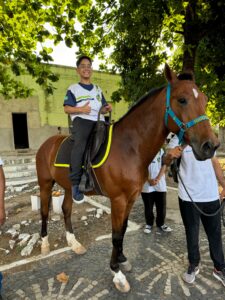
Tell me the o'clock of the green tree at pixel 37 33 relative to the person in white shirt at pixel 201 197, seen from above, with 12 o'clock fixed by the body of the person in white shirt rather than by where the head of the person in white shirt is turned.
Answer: The green tree is roughly at 4 o'clock from the person in white shirt.

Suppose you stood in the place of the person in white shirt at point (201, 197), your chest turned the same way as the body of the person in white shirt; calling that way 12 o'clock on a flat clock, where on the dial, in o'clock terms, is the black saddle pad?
The black saddle pad is roughly at 3 o'clock from the person in white shirt.

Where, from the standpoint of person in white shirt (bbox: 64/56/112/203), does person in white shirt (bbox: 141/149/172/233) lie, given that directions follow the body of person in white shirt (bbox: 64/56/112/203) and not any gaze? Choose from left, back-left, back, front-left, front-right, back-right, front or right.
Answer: left

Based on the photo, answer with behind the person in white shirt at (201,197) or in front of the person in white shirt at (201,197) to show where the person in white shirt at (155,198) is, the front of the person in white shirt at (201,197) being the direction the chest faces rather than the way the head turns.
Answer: behind

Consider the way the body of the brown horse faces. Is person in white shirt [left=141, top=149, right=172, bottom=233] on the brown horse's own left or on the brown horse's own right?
on the brown horse's own left

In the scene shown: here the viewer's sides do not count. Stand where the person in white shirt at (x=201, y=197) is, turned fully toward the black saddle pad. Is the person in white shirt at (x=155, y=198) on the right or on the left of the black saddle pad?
right

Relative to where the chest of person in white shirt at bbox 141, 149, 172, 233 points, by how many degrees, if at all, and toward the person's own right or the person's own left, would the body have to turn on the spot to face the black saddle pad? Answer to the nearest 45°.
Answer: approximately 45° to the person's own right

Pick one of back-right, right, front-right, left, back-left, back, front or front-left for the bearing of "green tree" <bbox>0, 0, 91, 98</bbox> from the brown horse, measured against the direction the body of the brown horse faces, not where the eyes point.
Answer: back
